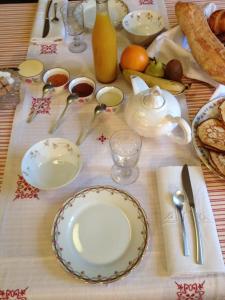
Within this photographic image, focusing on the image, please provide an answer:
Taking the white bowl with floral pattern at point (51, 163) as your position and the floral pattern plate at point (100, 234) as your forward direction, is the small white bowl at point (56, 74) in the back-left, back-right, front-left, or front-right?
back-left

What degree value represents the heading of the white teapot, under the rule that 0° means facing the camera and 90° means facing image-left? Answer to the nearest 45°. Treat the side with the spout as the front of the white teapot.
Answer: approximately 135°
